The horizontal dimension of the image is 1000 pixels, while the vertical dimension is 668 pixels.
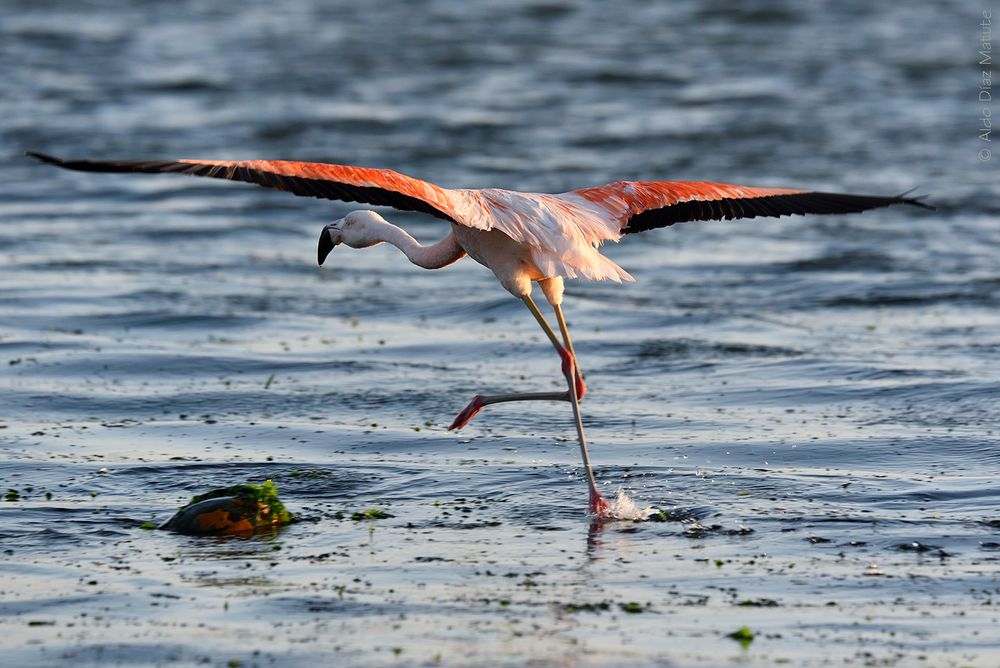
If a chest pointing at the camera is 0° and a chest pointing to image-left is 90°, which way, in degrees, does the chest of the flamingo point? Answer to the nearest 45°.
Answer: approximately 135°
